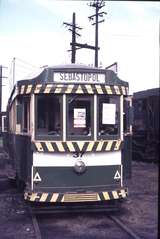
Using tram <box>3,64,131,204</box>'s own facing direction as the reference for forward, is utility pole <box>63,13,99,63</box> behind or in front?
behind

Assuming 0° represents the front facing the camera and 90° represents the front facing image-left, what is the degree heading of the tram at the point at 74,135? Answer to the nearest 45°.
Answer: approximately 0°
